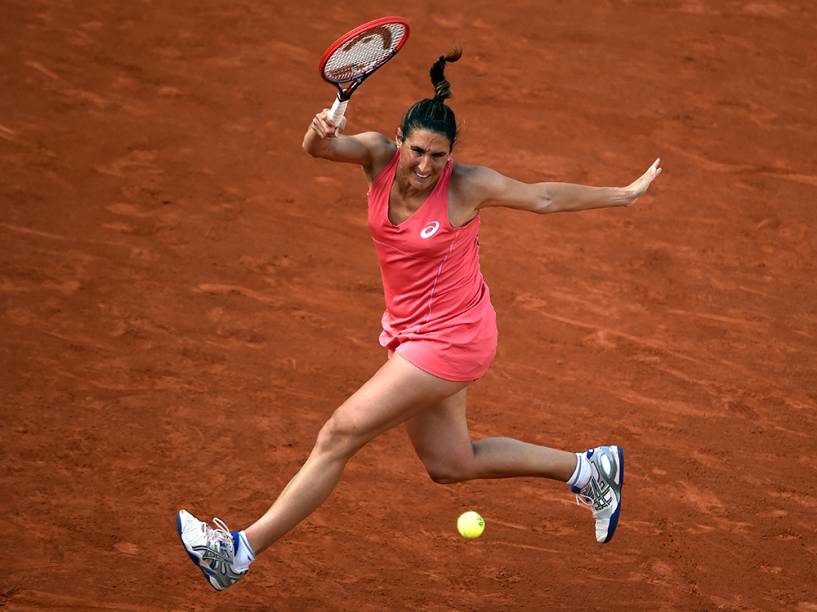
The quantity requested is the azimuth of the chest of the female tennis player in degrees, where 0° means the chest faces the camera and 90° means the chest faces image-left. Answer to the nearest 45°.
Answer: approximately 45°
